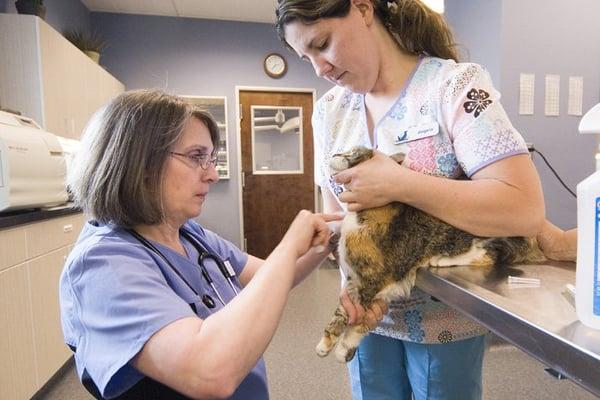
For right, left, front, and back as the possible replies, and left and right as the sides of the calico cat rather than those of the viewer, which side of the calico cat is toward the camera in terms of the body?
left

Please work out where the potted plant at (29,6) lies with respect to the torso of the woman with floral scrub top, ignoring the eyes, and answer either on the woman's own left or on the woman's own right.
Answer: on the woman's own right

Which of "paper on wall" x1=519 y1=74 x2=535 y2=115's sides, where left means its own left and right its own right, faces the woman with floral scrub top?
front

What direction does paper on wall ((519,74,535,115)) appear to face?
toward the camera

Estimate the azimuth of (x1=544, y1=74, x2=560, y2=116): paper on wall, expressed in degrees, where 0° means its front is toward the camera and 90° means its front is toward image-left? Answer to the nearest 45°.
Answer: approximately 0°

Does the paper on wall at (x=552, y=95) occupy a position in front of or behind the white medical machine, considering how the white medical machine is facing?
in front

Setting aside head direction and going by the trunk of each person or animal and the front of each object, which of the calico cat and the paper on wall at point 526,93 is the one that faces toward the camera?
the paper on wall

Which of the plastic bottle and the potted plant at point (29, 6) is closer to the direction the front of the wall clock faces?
the plastic bottle

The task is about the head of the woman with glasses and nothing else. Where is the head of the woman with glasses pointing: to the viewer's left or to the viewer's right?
to the viewer's right

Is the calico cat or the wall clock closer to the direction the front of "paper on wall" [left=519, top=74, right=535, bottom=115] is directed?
the calico cat

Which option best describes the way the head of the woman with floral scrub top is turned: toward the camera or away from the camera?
toward the camera

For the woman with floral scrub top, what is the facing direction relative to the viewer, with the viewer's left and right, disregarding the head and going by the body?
facing the viewer and to the left of the viewer
